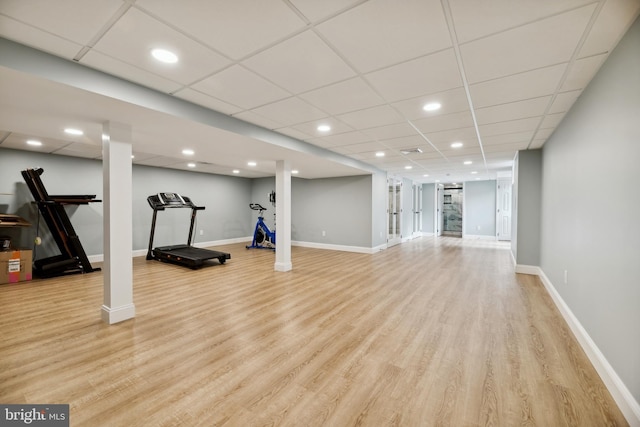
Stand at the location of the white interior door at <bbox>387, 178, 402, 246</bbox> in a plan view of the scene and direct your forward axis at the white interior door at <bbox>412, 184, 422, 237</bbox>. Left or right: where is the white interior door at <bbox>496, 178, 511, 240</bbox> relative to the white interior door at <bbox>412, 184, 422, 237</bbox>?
right

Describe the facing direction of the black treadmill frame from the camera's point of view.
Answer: facing to the left of the viewer

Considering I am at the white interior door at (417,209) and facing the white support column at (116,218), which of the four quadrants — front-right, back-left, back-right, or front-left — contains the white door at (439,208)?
back-left

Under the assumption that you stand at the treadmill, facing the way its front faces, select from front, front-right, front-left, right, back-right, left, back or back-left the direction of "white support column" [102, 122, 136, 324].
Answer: back-left

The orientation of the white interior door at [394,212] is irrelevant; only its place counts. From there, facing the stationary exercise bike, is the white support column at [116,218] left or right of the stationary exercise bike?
left

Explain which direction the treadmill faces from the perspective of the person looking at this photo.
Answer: facing away from the viewer and to the left of the viewer
